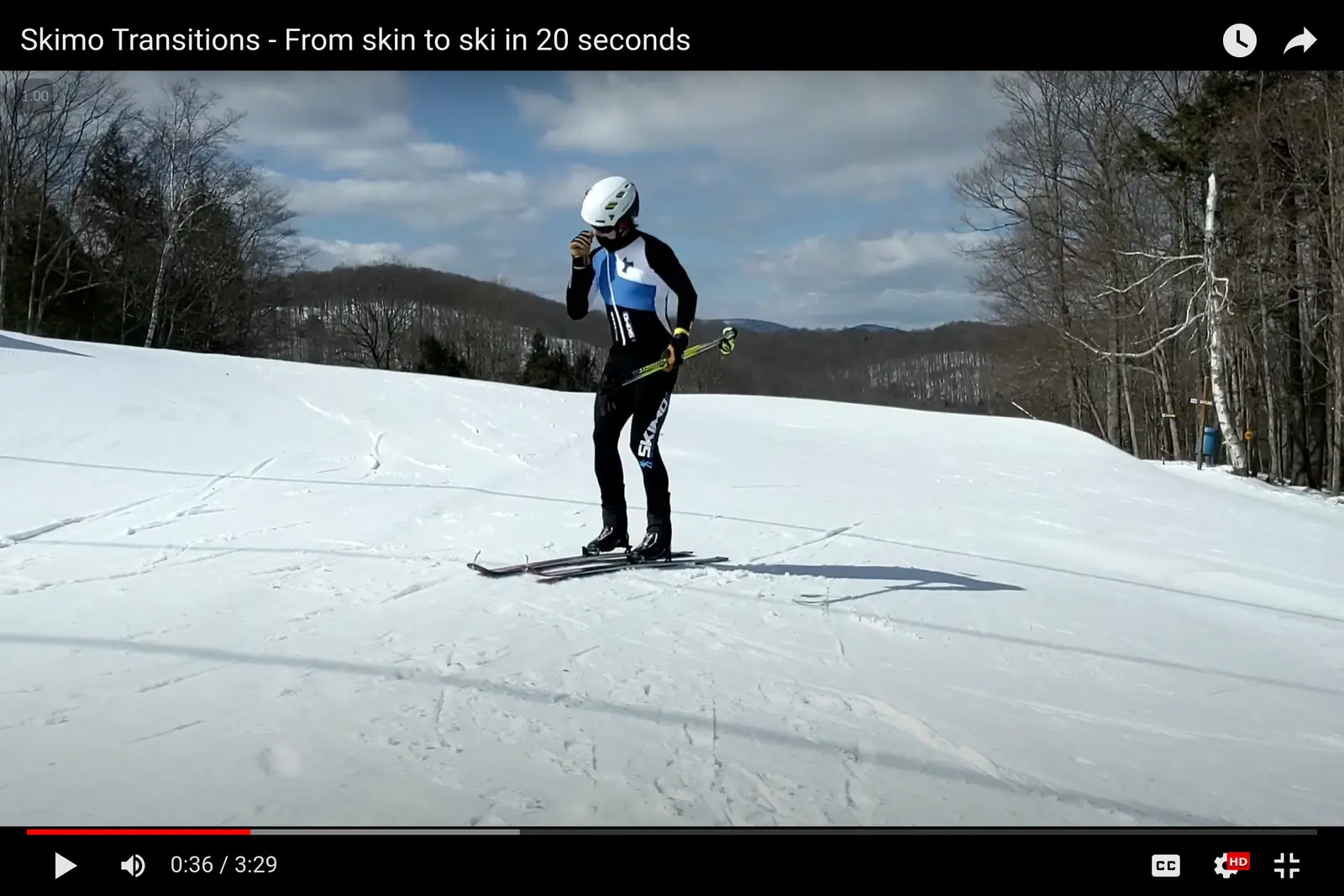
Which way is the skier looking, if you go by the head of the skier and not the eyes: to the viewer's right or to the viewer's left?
to the viewer's left

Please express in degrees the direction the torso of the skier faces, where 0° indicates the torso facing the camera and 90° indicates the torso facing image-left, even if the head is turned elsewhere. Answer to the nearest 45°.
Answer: approximately 45°

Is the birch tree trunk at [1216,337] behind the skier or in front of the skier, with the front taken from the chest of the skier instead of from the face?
behind
